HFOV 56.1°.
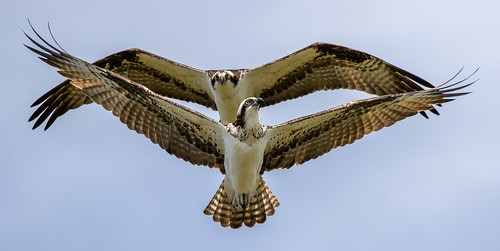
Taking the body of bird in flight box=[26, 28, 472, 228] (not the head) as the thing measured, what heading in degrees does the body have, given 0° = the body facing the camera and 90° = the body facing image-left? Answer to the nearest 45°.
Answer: approximately 0°

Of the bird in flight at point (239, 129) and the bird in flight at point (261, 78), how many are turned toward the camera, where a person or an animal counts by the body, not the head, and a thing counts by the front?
2
